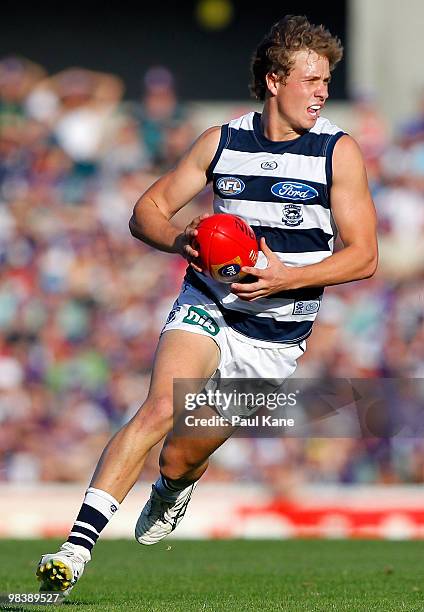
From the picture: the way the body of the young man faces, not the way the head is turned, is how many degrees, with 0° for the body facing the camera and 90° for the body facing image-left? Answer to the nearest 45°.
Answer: approximately 0°
